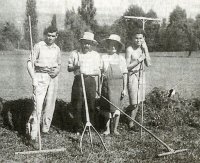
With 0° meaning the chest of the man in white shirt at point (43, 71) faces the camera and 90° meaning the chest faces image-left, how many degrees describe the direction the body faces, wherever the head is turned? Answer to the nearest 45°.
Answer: approximately 0°

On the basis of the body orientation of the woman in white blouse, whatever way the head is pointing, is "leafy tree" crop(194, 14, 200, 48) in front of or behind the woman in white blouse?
behind

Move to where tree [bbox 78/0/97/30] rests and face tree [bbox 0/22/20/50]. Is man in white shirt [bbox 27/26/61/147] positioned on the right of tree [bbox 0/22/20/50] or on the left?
left

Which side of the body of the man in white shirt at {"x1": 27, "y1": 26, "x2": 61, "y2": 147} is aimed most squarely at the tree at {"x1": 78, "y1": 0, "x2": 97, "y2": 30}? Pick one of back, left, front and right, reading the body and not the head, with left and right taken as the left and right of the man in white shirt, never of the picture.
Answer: back

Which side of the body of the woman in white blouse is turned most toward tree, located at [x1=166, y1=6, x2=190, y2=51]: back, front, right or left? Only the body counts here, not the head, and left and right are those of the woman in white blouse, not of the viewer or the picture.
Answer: back

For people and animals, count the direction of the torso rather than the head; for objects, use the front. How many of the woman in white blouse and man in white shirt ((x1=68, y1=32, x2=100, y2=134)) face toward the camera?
2

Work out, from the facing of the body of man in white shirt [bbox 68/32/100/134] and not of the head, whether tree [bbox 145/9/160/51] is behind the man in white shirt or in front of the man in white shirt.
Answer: behind
